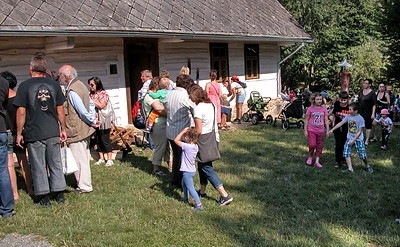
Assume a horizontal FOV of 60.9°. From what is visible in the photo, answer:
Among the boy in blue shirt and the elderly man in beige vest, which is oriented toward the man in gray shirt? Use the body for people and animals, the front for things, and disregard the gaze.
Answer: the boy in blue shirt

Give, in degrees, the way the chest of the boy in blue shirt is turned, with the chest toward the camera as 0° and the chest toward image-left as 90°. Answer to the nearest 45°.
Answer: approximately 45°

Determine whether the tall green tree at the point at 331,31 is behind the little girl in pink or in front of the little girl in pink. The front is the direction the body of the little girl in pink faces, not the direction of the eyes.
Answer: behind

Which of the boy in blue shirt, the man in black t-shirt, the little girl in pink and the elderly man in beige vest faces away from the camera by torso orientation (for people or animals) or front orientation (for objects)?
the man in black t-shirt

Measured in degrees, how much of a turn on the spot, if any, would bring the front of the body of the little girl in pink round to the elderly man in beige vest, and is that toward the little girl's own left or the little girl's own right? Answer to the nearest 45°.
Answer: approximately 45° to the little girl's own right

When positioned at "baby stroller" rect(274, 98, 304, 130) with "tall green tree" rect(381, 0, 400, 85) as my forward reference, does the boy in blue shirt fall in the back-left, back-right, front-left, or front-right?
back-right

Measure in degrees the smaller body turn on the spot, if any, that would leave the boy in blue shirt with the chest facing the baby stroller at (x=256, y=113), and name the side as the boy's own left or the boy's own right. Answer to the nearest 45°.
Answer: approximately 90° to the boy's own right

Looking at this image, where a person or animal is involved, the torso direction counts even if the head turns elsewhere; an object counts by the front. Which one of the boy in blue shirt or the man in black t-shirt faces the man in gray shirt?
the boy in blue shirt

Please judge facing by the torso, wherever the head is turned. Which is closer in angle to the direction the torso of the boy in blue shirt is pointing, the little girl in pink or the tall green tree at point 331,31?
the little girl in pink

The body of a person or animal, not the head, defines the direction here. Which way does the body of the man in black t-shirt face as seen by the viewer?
away from the camera
